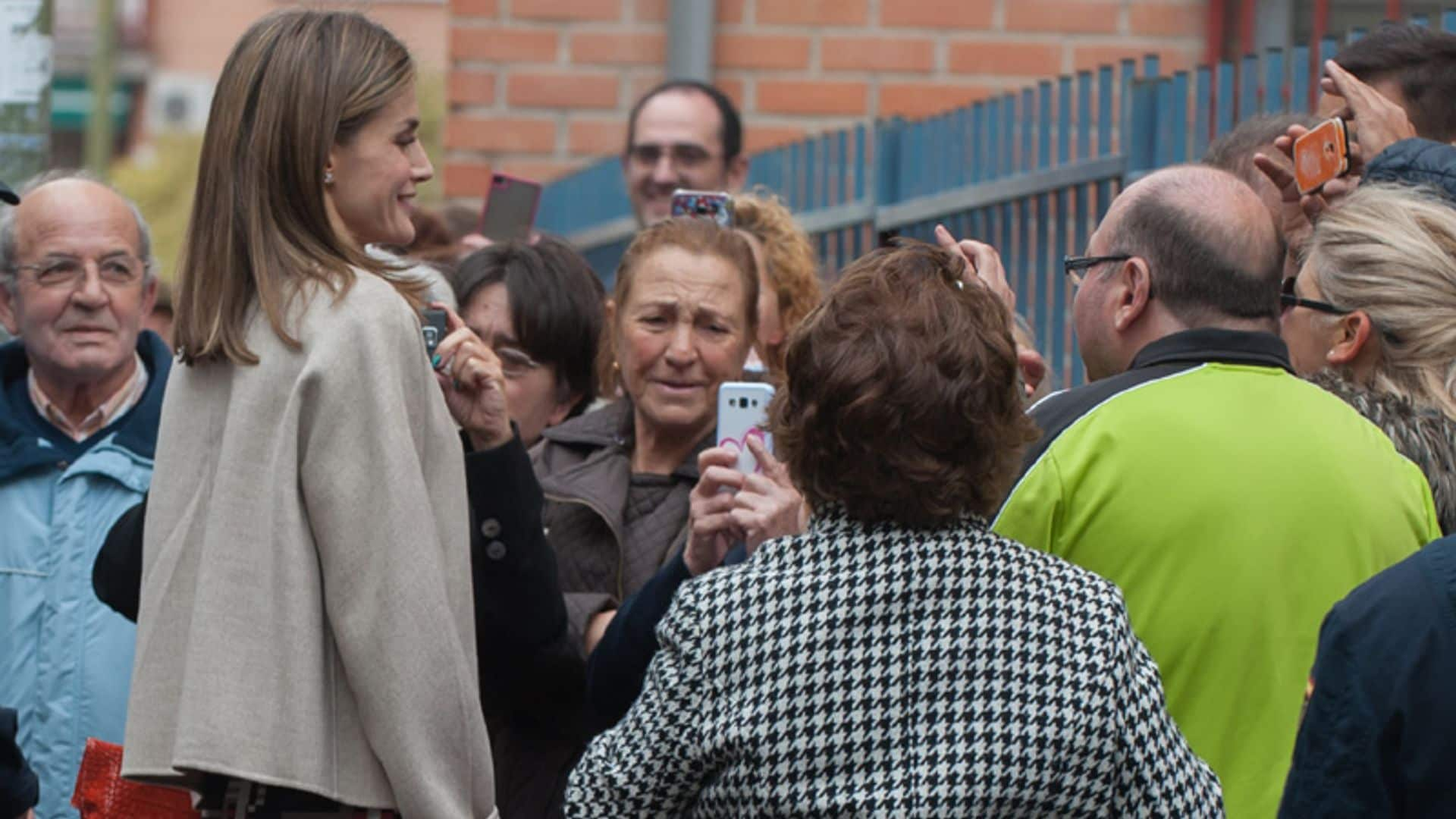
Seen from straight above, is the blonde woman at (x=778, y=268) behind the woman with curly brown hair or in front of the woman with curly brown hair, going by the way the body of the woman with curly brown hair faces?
in front

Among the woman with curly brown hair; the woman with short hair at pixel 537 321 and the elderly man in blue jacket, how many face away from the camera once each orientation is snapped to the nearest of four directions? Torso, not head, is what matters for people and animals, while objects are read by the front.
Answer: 1

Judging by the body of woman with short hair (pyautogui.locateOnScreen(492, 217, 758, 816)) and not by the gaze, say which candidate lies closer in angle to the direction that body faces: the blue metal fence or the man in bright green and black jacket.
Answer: the man in bright green and black jacket

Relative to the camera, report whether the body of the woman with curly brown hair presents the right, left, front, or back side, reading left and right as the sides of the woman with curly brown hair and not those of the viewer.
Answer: back

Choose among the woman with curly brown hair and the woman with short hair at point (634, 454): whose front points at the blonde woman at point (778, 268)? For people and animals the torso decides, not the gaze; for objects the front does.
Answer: the woman with curly brown hair

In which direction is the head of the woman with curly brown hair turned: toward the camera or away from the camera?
away from the camera

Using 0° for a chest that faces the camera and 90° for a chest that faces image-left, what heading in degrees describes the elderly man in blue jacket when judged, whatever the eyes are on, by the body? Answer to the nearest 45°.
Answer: approximately 0°

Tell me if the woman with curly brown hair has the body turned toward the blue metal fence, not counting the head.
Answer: yes

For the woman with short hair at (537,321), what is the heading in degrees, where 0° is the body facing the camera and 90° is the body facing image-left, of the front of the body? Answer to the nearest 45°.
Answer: approximately 45°

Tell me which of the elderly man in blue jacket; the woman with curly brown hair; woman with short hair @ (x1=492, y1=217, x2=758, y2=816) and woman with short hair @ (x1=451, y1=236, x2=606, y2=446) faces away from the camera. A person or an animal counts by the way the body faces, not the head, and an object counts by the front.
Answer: the woman with curly brown hair

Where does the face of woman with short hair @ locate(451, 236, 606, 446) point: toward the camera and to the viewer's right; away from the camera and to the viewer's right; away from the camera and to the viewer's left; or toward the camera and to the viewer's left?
toward the camera and to the viewer's left

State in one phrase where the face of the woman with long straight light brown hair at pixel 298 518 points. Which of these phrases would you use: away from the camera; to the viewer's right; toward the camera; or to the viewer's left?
to the viewer's right

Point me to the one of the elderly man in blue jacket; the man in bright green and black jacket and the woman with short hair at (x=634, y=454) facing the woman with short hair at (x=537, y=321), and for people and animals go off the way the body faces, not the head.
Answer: the man in bright green and black jacket

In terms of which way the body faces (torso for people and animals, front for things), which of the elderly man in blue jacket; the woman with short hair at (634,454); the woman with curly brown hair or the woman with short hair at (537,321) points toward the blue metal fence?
the woman with curly brown hair

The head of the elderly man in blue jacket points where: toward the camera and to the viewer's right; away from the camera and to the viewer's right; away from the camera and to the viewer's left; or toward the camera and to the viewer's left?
toward the camera and to the viewer's right
